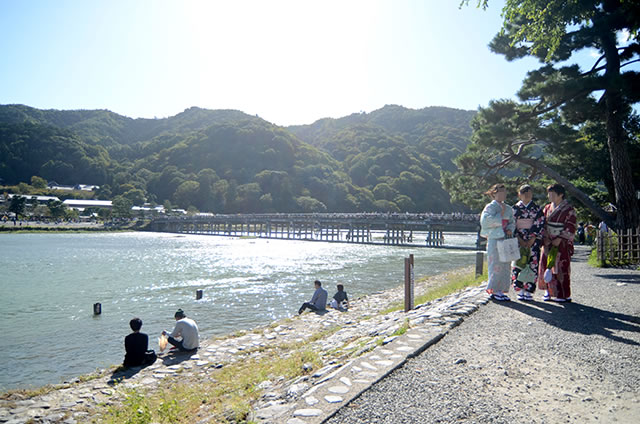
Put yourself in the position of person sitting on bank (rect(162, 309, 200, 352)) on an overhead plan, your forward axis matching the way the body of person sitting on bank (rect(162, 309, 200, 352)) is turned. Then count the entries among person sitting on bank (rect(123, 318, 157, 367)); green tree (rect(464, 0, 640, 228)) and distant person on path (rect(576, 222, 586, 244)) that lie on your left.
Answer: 1

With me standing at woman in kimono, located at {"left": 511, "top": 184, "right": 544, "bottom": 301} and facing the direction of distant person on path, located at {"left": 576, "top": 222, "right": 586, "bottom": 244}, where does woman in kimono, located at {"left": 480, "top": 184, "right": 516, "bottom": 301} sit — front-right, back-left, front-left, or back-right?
back-left

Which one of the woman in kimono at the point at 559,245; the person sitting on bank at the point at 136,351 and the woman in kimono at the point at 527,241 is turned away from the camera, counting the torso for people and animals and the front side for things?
the person sitting on bank

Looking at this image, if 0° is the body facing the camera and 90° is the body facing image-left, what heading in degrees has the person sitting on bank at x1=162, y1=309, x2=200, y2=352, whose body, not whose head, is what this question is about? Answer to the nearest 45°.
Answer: approximately 135°

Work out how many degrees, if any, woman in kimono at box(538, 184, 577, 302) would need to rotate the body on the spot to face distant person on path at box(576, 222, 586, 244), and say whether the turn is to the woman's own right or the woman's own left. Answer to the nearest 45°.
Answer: approximately 135° to the woman's own right

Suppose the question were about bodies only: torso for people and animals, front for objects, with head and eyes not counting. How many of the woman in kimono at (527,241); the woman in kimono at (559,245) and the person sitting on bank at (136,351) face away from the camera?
1

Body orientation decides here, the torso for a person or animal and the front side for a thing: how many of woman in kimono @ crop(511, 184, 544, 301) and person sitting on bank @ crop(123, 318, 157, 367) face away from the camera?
1

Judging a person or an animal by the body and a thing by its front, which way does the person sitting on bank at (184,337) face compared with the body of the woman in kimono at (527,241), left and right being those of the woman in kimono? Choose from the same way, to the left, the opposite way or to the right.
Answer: to the right

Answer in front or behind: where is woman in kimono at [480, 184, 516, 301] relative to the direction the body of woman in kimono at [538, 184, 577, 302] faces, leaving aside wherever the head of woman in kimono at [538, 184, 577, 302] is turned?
in front

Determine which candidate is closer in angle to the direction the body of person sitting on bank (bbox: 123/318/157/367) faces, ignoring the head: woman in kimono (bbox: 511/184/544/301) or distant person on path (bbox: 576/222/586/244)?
the distant person on path

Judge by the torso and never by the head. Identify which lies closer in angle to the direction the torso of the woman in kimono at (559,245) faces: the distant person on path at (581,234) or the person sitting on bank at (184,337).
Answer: the person sitting on bank

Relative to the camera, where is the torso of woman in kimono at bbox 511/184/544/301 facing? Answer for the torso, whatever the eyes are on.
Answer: toward the camera

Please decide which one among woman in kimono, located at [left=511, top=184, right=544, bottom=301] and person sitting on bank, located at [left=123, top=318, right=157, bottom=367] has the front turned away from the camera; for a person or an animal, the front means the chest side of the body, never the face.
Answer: the person sitting on bank

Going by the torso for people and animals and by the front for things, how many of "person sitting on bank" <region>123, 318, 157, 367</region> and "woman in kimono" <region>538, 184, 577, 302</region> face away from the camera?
1

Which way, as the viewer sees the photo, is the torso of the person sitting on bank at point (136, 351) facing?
away from the camera
